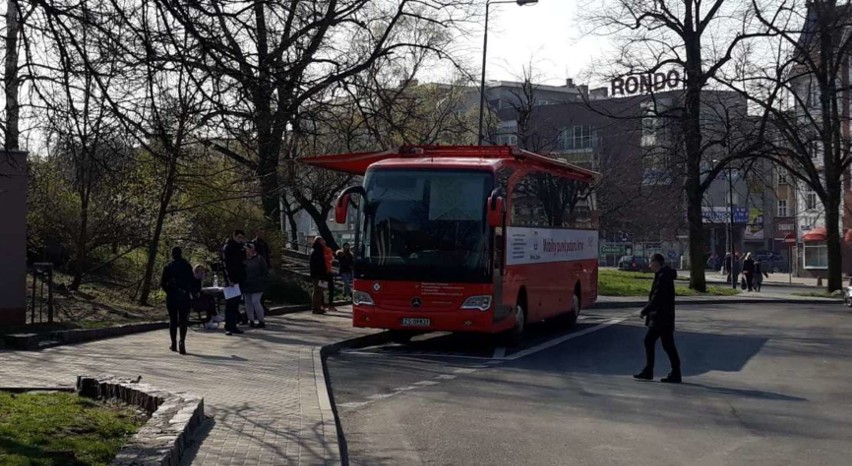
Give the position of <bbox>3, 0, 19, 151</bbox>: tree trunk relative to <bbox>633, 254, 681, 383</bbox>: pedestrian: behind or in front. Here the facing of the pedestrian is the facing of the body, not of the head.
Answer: in front

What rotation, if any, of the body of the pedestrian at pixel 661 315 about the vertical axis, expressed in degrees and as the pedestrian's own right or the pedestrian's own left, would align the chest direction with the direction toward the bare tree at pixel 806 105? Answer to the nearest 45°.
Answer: approximately 90° to the pedestrian's own right

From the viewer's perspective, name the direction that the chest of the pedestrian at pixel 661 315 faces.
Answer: to the viewer's left

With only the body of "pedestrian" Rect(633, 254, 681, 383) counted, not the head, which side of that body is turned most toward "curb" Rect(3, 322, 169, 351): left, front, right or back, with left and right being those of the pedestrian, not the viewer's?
front

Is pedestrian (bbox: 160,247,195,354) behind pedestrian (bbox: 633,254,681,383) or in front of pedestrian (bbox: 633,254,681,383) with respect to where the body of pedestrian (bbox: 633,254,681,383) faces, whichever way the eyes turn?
in front
